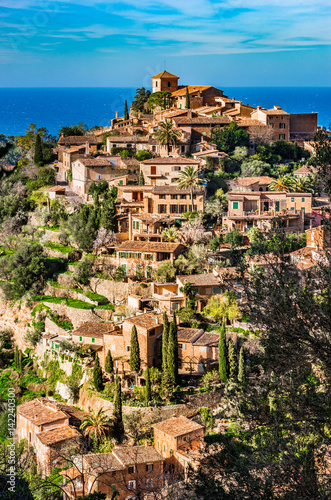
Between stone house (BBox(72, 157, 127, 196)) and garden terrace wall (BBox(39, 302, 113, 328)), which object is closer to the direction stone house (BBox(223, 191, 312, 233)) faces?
the garden terrace wall

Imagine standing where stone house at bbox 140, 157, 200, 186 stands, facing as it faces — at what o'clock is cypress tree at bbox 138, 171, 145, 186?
The cypress tree is roughly at 3 o'clock from the stone house.

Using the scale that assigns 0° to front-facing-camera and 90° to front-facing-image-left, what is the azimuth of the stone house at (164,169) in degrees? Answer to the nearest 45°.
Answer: approximately 0°

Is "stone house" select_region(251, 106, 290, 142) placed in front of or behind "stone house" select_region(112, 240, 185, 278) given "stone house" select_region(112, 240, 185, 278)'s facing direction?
behind

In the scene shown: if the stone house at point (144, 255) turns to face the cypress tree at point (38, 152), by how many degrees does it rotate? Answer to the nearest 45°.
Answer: approximately 135° to its right

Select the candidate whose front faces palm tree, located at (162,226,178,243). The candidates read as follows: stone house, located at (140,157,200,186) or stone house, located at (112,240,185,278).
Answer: stone house, located at (140,157,200,186)

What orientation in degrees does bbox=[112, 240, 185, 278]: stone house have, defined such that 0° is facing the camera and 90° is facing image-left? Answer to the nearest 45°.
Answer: approximately 0°

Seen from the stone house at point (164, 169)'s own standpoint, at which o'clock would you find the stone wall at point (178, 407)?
The stone wall is roughly at 12 o'clock from the stone house.
